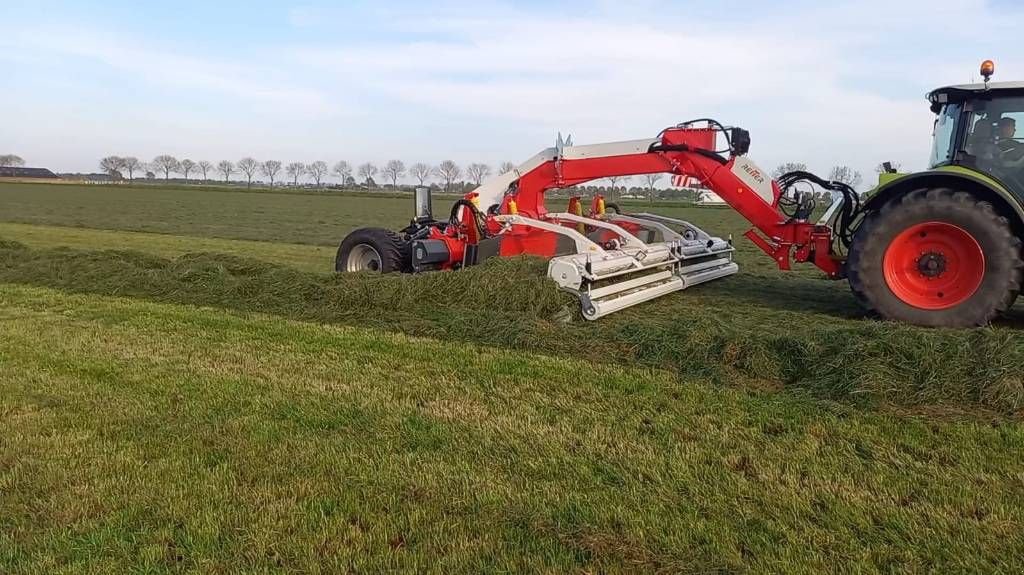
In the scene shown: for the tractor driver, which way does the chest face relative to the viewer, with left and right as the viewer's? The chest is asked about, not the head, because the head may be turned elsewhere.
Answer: facing to the right of the viewer

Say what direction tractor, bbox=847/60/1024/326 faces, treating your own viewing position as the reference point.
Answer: facing to the right of the viewer
